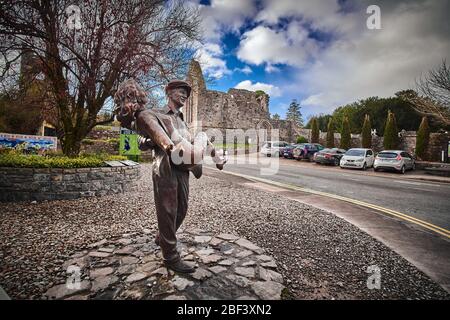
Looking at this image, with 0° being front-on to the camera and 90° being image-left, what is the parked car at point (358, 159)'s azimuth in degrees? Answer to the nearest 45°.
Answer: approximately 45°

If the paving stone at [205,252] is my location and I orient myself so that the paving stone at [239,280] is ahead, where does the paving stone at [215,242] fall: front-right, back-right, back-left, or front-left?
back-left

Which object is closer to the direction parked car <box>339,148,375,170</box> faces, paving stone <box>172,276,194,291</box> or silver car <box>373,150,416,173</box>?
the paving stone
